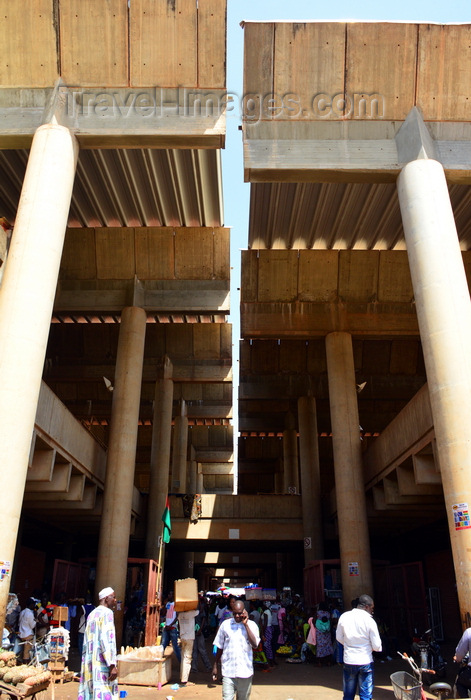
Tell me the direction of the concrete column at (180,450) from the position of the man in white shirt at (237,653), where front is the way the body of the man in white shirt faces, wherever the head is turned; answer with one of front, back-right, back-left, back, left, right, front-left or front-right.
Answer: back

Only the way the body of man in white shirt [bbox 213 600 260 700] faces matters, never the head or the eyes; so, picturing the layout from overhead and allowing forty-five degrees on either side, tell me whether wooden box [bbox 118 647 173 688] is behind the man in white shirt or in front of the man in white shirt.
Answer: behind

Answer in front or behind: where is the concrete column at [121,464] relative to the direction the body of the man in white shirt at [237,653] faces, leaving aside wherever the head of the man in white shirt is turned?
behind

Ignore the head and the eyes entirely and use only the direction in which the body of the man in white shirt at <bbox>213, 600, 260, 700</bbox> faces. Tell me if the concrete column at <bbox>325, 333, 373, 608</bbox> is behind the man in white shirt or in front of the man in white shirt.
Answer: behind

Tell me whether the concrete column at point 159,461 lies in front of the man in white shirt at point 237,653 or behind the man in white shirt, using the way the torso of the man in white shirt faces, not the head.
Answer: behind

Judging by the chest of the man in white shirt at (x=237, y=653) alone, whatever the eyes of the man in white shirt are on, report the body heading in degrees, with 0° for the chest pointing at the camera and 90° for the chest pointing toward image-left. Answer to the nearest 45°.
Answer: approximately 0°

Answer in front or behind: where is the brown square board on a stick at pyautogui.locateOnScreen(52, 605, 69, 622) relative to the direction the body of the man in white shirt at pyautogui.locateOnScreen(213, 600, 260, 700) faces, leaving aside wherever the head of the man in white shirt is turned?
behind

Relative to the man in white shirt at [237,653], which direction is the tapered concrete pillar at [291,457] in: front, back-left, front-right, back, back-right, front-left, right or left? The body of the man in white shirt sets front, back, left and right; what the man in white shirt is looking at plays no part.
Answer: back
